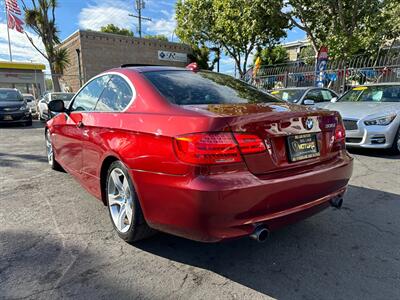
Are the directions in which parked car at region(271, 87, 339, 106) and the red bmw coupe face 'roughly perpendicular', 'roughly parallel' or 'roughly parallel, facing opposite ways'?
roughly perpendicular

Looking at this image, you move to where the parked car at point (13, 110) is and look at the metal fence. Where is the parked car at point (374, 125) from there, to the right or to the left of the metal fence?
right

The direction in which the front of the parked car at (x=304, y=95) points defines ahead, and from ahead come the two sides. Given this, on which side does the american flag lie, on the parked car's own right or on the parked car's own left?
on the parked car's own right

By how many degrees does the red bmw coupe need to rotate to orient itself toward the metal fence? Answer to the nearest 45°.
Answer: approximately 90° to its right

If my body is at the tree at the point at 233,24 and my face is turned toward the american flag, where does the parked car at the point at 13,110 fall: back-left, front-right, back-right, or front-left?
front-left

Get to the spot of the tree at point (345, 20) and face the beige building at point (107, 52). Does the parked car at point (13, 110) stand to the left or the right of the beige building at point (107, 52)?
left

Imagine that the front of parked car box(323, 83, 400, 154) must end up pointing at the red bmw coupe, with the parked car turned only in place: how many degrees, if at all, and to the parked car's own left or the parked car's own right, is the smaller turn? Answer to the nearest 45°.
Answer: approximately 45° to the parked car's own left

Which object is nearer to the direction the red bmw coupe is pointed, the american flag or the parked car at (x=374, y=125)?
the american flag

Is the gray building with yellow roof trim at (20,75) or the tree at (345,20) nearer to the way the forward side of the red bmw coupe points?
the gray building with yellow roof trim

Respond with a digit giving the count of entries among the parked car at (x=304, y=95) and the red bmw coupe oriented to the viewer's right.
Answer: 0

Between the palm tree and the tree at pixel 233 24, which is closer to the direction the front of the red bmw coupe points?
the palm tree

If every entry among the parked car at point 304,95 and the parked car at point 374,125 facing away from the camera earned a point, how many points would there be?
0

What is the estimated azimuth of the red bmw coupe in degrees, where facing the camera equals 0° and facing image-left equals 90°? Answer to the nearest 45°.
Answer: approximately 135°

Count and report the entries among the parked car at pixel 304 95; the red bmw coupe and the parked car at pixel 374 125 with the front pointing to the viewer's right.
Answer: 0

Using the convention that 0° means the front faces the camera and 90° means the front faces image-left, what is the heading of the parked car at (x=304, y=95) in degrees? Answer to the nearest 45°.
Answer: approximately 45°

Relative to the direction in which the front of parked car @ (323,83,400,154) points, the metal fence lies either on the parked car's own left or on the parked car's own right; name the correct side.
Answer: on the parked car's own right

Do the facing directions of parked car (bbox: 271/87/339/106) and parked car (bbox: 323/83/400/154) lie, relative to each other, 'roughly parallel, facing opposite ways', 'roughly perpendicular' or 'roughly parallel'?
roughly parallel
